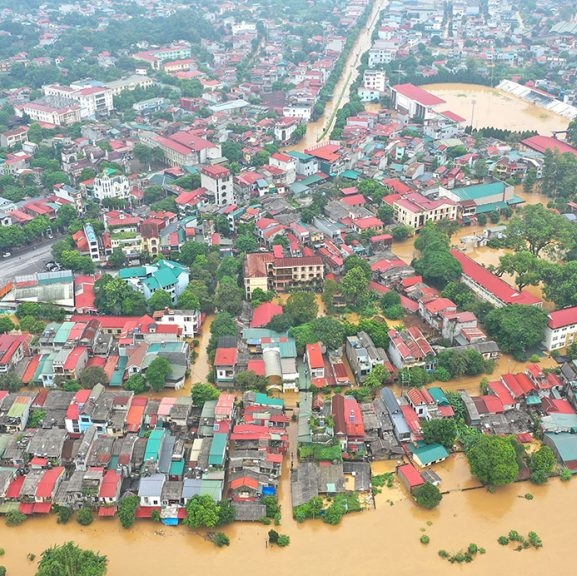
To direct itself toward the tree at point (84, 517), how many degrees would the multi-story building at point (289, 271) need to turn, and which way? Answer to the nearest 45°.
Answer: approximately 45° to its right

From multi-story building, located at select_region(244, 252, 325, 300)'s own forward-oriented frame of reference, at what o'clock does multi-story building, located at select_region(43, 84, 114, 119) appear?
multi-story building, located at select_region(43, 84, 114, 119) is roughly at 5 o'clock from multi-story building, located at select_region(244, 252, 325, 300).

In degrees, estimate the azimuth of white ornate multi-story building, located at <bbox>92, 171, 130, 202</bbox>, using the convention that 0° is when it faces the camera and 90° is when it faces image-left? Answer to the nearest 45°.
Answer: approximately 0°

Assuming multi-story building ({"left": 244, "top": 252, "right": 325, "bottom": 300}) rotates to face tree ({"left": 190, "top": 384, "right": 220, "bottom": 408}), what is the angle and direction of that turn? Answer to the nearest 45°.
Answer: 0° — it already faces it

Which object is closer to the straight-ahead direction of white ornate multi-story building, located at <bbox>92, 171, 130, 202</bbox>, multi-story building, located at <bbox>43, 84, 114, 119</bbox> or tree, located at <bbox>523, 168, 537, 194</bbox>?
the tree

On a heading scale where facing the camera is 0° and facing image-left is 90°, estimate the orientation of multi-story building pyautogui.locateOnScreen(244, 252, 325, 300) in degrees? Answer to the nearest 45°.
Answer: approximately 0°

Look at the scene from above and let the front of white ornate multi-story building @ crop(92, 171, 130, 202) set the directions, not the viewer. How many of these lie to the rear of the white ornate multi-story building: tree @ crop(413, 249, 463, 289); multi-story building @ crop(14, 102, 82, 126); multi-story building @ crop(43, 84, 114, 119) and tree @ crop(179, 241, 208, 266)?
2

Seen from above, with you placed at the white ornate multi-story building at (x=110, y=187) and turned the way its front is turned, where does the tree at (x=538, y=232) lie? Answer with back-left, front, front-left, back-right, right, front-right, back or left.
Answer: front-left

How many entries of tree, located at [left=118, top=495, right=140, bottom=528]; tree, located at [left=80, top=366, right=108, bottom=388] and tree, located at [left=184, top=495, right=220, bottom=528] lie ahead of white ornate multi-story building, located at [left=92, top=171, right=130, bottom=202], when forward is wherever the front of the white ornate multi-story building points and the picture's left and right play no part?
3

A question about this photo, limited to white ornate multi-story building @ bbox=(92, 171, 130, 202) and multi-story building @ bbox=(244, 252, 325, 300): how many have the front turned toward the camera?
2

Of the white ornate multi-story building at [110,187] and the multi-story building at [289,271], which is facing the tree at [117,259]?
the white ornate multi-story building

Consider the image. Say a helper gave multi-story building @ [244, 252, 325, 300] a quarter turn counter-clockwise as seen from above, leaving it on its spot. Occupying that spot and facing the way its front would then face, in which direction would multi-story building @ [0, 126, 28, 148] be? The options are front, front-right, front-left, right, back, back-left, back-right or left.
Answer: back-left

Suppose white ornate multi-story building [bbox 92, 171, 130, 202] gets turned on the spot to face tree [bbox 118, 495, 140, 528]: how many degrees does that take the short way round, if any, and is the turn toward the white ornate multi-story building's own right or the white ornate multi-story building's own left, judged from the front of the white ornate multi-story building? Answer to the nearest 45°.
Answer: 0° — it already faces it

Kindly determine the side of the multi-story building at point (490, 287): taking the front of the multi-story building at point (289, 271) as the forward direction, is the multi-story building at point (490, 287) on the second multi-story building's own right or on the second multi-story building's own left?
on the second multi-story building's own left
